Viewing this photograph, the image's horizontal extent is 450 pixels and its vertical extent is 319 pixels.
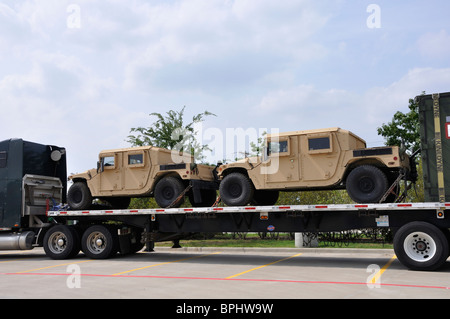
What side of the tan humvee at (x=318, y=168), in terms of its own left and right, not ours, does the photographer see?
left

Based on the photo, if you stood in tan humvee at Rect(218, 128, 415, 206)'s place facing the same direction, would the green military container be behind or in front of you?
behind

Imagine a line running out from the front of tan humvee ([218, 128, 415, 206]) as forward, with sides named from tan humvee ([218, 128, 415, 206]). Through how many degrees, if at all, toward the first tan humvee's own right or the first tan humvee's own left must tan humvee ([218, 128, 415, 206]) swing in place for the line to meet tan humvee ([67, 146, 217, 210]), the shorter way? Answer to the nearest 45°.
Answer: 0° — it already faces it

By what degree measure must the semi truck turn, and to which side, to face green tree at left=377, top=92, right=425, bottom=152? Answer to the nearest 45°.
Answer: approximately 135° to its right

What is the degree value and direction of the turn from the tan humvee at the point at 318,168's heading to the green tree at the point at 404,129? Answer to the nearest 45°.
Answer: approximately 90° to its right

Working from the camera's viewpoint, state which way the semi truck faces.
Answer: facing to the left of the viewer
